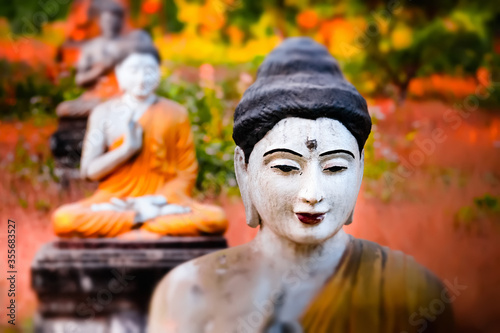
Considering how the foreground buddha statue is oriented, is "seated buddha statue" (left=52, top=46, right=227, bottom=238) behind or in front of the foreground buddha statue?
behind

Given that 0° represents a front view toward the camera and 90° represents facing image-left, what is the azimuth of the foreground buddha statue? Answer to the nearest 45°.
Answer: approximately 0°

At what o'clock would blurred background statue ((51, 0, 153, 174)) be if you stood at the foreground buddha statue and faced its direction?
The blurred background statue is roughly at 5 o'clock from the foreground buddha statue.

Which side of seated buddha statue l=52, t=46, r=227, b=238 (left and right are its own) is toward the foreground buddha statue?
front

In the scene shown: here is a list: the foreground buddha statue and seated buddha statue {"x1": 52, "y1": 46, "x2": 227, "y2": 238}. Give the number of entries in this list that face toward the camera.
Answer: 2

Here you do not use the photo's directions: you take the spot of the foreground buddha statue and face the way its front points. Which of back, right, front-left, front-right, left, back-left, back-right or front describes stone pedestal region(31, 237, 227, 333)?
back-right

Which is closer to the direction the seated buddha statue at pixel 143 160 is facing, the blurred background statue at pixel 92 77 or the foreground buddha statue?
the foreground buddha statue
